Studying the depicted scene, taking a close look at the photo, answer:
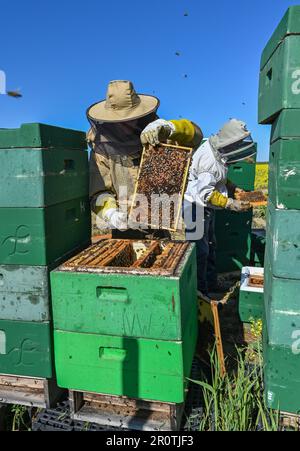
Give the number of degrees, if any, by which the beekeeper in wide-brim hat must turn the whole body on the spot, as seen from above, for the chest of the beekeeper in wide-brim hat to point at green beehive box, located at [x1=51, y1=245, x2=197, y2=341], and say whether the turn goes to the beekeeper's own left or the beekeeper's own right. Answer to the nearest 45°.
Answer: approximately 45° to the beekeeper's own right

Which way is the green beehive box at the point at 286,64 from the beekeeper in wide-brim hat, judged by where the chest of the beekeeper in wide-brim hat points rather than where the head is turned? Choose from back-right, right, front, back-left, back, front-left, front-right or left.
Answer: front

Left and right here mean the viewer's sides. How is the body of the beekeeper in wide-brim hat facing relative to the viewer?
facing the viewer and to the right of the viewer

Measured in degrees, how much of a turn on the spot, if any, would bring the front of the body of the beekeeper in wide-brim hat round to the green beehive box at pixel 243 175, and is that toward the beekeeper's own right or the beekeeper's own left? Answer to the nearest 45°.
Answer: approximately 90° to the beekeeper's own left

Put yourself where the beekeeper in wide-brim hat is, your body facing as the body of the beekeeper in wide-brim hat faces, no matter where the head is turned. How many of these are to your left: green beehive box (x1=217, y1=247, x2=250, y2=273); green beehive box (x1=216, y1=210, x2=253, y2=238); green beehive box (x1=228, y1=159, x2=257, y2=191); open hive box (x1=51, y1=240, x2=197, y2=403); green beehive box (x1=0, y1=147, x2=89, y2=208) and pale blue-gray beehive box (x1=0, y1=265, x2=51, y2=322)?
3

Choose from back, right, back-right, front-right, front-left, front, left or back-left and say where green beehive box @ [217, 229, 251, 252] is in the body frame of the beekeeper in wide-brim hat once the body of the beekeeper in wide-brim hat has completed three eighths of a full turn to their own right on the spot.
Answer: back-right

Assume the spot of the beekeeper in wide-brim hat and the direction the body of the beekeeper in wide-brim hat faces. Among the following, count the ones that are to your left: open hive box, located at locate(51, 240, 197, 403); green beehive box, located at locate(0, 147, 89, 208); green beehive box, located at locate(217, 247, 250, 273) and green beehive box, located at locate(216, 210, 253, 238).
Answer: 2

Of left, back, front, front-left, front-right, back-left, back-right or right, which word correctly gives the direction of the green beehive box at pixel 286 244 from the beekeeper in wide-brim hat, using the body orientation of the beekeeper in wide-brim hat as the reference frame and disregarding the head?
front

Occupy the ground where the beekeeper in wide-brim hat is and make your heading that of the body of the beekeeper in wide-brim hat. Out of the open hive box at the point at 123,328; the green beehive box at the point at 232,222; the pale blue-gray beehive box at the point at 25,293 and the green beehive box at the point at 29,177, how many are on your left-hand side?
1

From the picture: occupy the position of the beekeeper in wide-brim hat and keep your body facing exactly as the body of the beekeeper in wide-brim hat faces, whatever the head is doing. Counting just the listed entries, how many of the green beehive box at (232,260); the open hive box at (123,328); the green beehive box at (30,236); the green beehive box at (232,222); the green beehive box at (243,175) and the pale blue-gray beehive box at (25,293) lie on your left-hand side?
3

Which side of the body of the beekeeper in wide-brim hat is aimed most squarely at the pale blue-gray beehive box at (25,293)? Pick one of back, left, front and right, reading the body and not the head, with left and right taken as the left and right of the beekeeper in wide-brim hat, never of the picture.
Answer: right

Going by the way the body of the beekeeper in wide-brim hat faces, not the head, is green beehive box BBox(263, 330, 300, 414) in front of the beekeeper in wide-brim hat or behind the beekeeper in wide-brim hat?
in front
